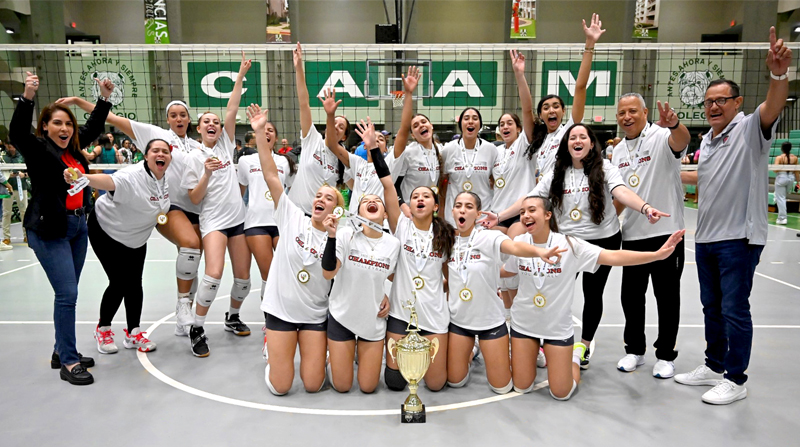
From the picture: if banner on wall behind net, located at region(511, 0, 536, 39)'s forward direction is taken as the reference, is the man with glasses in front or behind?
in front

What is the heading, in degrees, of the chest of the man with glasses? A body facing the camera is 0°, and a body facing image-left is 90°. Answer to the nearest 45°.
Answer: approximately 45°

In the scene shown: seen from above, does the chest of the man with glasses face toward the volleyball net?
no

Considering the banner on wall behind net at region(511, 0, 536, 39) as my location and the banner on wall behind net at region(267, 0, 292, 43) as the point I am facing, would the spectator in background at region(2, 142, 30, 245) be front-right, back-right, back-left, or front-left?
front-left

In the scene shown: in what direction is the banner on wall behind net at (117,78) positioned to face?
toward the camera

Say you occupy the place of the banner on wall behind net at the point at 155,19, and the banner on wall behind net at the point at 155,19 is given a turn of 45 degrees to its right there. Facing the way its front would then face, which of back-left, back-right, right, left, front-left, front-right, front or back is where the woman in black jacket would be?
front-left

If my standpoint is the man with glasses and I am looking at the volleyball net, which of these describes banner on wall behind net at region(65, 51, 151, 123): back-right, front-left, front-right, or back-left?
front-left

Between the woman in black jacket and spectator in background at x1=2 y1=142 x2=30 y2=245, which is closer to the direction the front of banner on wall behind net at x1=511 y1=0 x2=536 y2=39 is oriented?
the woman in black jacket

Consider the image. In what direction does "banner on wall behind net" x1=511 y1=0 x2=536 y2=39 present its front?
toward the camera

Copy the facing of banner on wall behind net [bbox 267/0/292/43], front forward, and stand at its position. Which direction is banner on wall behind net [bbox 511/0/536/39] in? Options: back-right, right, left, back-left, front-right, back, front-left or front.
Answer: left

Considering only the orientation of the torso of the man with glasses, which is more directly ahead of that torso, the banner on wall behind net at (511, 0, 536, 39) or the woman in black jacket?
the woman in black jacket

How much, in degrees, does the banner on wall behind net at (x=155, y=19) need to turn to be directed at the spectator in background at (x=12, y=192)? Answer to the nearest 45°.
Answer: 0° — it already faces them

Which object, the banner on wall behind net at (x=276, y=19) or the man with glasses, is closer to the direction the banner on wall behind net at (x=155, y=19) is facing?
the man with glasses

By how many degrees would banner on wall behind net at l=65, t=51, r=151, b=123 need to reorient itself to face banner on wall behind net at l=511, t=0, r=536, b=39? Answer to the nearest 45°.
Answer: approximately 90° to its left
